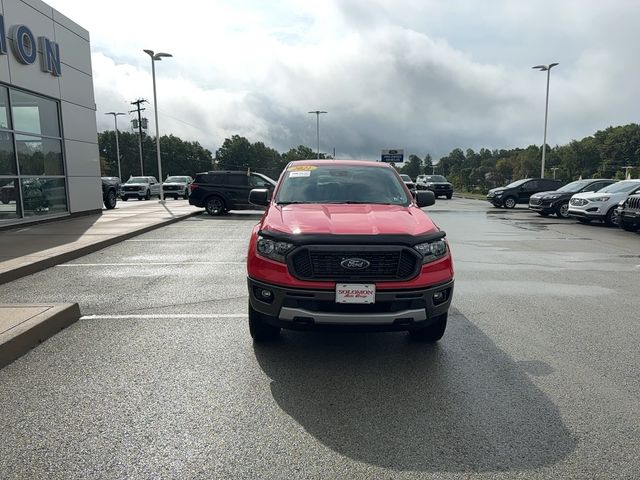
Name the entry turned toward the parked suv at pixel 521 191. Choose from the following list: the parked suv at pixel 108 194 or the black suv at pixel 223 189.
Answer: the black suv

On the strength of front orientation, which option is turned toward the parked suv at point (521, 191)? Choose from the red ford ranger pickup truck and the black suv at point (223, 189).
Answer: the black suv

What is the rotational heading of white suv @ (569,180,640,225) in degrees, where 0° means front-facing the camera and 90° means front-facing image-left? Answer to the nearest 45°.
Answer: approximately 45°

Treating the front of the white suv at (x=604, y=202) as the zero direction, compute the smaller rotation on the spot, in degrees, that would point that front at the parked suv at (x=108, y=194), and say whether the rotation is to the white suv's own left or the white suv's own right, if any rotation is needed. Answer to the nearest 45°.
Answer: approximately 45° to the white suv's own right

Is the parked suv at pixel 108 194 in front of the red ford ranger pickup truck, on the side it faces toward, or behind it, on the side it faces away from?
behind

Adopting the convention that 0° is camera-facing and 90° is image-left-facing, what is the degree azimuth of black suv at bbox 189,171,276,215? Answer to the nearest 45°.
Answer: approximately 270°

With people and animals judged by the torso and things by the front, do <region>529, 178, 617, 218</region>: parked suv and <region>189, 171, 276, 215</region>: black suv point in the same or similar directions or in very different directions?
very different directions

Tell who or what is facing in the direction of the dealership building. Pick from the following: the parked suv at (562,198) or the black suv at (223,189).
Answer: the parked suv

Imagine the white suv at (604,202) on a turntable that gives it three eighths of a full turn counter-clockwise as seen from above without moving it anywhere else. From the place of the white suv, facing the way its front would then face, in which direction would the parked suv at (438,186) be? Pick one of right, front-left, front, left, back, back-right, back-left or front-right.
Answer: back-left

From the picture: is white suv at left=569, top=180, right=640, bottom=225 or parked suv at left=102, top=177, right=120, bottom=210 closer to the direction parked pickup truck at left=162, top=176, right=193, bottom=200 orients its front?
the parked suv

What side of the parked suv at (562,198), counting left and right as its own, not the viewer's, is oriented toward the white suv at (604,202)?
left

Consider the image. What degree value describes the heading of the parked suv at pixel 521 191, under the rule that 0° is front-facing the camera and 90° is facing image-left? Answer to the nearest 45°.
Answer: approximately 45°

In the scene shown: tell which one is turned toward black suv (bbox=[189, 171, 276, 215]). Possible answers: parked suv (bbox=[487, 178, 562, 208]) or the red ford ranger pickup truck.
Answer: the parked suv

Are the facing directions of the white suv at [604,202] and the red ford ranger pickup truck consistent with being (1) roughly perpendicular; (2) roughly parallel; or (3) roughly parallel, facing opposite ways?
roughly perpendicular
